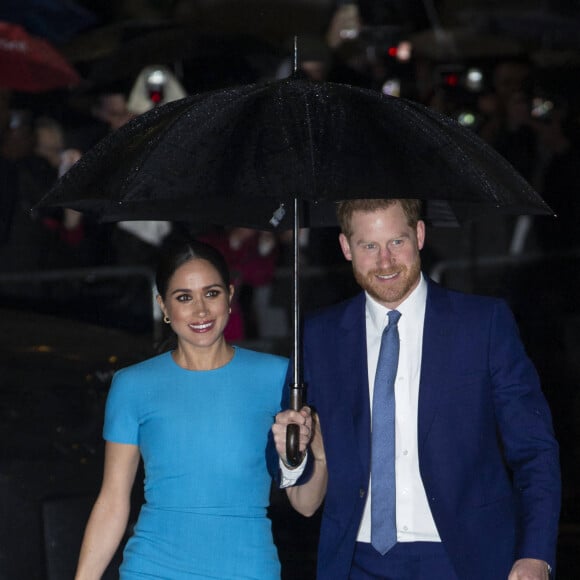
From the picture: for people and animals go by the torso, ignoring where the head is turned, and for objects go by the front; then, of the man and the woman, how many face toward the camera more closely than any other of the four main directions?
2

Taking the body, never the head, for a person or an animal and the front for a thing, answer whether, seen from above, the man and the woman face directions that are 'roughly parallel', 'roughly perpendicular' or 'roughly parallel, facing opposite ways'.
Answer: roughly parallel

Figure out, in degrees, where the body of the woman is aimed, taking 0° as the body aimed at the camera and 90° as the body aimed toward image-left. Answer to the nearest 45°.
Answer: approximately 0°

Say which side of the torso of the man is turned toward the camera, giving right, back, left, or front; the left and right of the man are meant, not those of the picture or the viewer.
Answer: front

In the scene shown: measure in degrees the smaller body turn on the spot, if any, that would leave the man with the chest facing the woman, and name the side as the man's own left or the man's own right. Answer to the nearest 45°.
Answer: approximately 90° to the man's own right

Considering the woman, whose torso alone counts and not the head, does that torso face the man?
no
